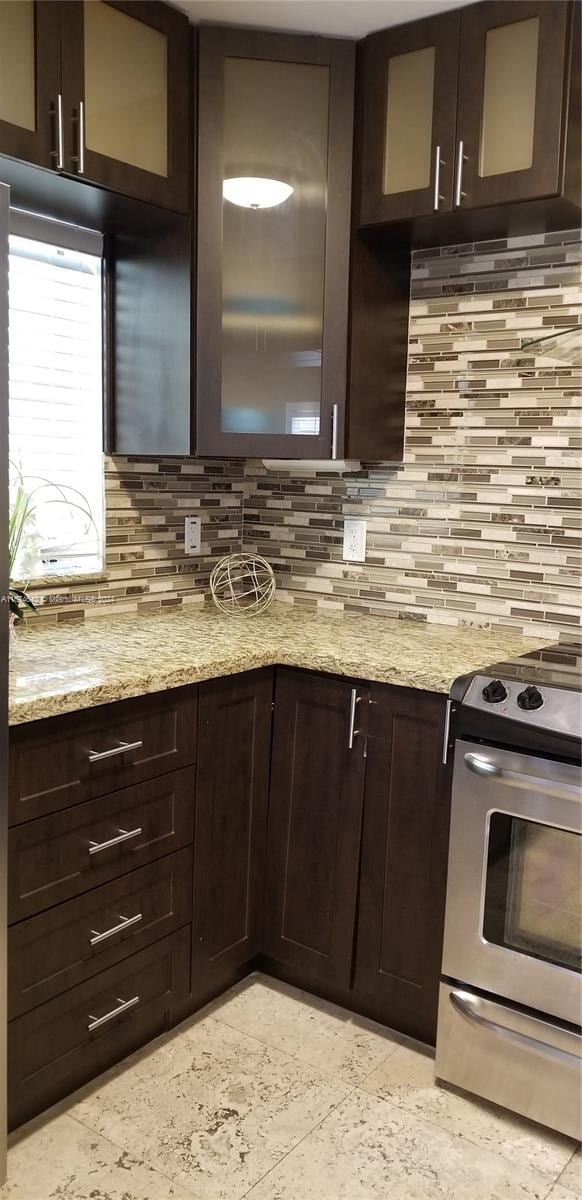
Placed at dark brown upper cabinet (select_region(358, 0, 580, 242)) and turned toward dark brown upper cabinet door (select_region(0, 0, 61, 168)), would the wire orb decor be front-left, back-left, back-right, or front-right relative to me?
front-right

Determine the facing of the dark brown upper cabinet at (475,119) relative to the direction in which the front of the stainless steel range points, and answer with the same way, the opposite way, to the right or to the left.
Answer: the same way

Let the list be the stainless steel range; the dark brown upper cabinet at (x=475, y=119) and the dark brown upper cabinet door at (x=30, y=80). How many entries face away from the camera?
0

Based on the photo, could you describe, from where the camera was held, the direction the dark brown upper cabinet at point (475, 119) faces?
facing the viewer and to the left of the viewer

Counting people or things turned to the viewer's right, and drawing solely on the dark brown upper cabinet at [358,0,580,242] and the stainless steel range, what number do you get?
0

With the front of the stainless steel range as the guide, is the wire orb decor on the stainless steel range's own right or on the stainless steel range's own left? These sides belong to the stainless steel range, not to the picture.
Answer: on the stainless steel range's own right
